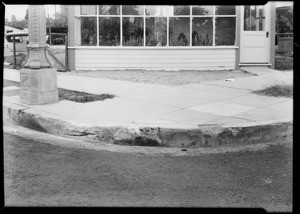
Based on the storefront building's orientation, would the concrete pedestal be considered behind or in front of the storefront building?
in front

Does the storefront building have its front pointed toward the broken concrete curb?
yes

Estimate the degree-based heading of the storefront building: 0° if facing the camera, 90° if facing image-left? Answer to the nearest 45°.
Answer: approximately 0°

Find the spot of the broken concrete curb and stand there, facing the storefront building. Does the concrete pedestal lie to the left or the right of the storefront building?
left
